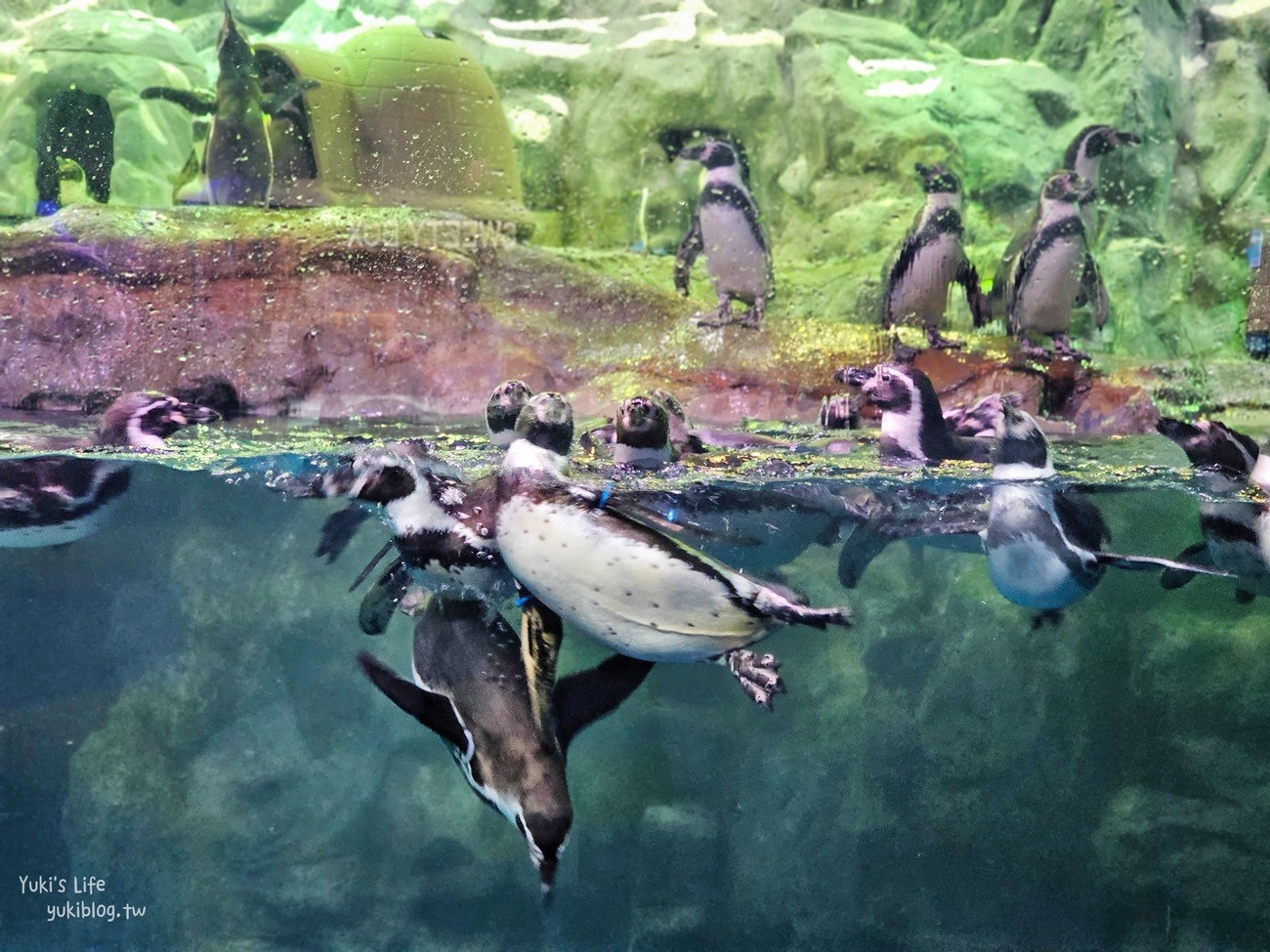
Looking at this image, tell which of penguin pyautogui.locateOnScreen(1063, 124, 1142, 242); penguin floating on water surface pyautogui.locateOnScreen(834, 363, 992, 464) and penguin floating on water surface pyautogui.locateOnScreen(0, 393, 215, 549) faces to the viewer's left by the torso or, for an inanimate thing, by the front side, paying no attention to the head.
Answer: penguin floating on water surface pyautogui.locateOnScreen(834, 363, 992, 464)

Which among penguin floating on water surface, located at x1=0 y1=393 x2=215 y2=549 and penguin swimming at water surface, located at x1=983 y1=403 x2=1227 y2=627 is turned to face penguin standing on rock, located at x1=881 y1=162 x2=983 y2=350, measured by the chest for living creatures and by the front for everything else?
the penguin floating on water surface

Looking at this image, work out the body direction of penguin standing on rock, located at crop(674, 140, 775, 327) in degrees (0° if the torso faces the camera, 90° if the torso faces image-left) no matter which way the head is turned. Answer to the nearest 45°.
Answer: approximately 45°

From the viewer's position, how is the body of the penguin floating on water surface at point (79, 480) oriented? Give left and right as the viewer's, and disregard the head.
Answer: facing to the right of the viewer

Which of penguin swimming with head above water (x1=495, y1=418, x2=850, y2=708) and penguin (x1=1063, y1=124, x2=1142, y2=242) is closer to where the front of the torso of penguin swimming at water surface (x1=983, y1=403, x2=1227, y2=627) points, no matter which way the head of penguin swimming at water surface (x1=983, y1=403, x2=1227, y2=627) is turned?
the penguin swimming with head above water

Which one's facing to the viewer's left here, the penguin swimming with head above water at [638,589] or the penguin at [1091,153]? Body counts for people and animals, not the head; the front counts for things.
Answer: the penguin swimming with head above water

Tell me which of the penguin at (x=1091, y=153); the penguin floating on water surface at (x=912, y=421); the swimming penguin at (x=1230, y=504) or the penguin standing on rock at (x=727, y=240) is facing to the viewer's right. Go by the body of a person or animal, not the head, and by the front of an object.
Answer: the penguin

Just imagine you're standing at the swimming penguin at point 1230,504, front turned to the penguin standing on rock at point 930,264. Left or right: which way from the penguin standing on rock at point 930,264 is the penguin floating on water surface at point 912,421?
left

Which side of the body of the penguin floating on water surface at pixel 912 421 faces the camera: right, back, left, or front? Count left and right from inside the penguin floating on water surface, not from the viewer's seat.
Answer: left

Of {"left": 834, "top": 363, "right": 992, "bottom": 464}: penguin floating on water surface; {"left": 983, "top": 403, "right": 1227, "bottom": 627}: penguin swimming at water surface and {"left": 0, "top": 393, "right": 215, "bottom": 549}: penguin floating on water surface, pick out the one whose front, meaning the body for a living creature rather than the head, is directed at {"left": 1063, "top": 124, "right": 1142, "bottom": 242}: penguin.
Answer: {"left": 0, "top": 393, "right": 215, "bottom": 549}: penguin floating on water surface

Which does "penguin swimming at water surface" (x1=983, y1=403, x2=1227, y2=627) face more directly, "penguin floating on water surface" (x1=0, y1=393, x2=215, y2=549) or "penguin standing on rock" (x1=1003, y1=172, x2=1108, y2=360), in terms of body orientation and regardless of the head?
the penguin floating on water surface

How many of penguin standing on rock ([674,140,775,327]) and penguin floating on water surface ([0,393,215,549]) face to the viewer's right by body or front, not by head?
1

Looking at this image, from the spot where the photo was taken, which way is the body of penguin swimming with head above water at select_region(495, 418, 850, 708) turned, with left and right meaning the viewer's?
facing to the left of the viewer
